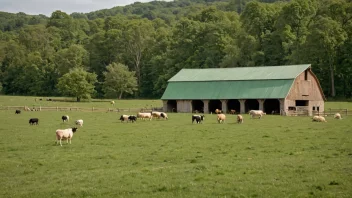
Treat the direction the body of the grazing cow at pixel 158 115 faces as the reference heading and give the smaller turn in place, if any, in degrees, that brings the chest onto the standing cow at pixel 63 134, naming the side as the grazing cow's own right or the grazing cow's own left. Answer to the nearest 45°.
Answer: approximately 90° to the grazing cow's own right

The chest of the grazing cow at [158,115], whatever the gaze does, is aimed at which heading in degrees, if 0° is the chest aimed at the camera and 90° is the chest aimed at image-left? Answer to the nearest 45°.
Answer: approximately 270°
